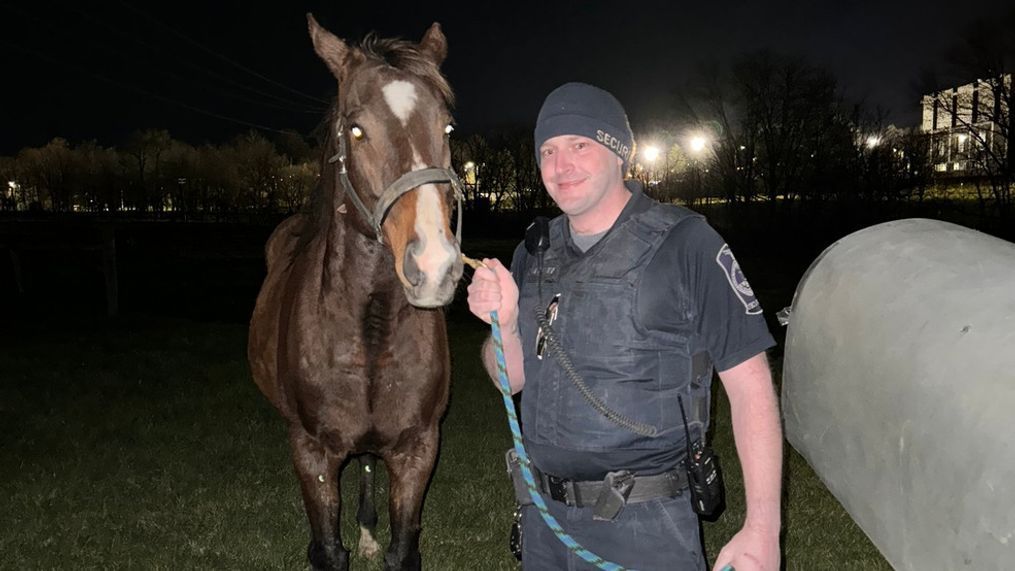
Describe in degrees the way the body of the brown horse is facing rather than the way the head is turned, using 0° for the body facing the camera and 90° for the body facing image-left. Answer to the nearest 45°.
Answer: approximately 0°

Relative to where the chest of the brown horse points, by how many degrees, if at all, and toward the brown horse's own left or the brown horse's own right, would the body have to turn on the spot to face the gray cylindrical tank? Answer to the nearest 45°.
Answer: approximately 90° to the brown horse's own left

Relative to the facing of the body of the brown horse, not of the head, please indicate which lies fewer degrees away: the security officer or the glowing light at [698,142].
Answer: the security officer

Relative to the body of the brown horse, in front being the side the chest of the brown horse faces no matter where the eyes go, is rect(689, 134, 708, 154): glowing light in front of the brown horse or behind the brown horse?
behind
